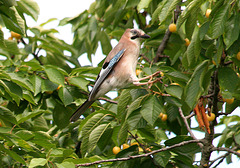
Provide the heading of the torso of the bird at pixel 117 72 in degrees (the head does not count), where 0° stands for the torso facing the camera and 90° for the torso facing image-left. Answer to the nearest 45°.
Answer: approximately 270°
